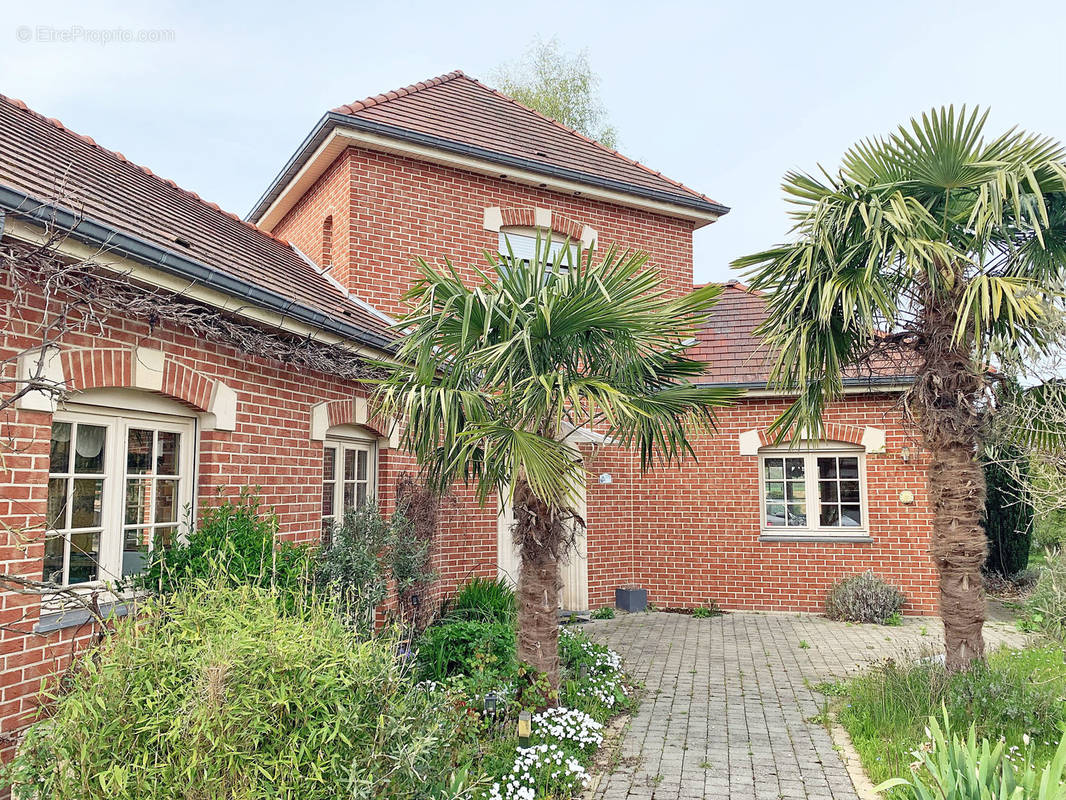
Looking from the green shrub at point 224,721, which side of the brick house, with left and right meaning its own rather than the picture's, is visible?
front

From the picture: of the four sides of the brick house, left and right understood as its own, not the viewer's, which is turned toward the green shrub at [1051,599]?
left

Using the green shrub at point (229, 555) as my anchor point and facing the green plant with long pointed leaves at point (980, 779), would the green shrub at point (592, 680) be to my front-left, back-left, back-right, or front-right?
front-left

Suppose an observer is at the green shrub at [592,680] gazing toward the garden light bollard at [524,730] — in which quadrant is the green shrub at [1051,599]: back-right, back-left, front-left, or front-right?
back-left

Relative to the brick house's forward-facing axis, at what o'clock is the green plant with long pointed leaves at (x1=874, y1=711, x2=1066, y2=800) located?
The green plant with long pointed leaves is roughly at 11 o'clock from the brick house.

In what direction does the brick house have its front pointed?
toward the camera

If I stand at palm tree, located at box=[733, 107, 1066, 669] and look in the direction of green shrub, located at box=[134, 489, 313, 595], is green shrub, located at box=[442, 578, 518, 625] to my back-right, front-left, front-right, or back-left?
front-right
